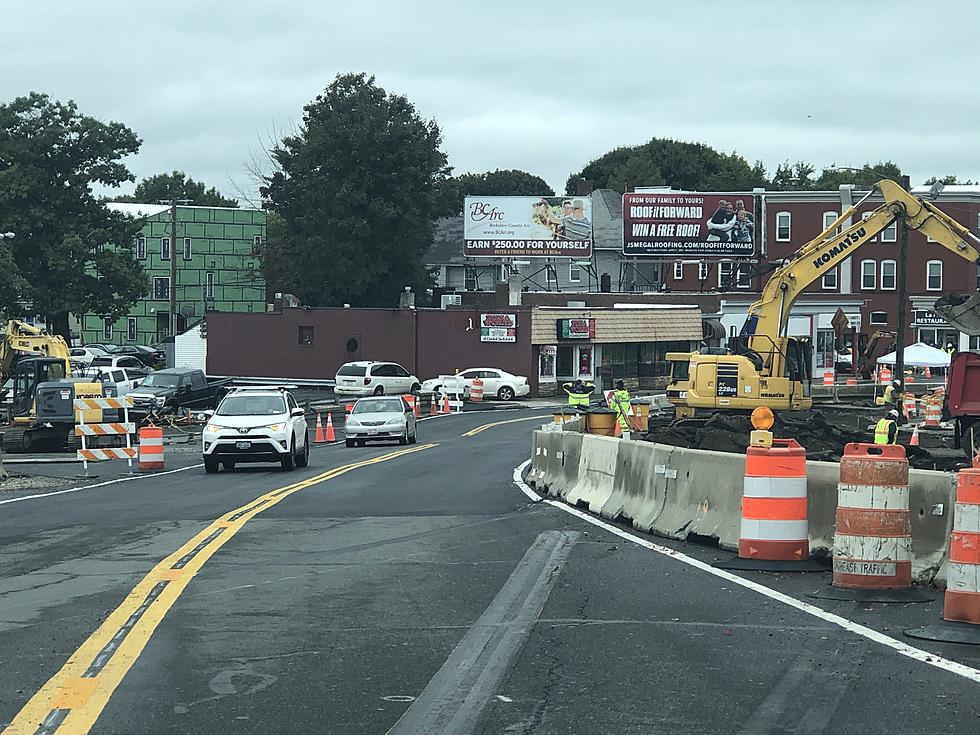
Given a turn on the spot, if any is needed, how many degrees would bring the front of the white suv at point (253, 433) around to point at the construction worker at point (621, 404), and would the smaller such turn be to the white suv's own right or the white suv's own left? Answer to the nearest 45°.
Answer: approximately 135° to the white suv's own left

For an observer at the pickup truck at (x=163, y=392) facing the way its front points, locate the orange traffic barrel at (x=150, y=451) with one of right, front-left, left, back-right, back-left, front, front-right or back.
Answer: front-left

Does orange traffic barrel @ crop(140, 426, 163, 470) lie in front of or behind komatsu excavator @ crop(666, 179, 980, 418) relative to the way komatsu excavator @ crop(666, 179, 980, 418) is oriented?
behind

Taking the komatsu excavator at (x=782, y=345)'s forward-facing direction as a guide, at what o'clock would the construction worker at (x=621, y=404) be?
The construction worker is roughly at 5 o'clock from the komatsu excavator.

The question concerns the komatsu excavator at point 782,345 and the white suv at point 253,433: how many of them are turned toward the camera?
1

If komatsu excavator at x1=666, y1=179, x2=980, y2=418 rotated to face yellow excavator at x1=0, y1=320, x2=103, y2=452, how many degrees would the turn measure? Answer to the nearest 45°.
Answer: approximately 180°

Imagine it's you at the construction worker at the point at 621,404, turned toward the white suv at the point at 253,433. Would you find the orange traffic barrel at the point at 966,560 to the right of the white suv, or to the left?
left

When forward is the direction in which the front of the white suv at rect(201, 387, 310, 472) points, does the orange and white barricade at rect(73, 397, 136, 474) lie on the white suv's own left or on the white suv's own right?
on the white suv's own right

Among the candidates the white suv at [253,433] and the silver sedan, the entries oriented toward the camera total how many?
2

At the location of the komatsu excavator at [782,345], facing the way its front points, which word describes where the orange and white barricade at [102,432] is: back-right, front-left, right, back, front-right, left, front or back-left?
back-right

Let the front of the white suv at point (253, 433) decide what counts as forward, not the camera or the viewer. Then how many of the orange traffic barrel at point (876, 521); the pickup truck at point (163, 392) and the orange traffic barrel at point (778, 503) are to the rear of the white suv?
1

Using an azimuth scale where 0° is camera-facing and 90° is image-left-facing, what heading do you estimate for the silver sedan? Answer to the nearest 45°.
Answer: approximately 0°

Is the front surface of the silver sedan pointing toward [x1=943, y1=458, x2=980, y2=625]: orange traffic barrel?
yes

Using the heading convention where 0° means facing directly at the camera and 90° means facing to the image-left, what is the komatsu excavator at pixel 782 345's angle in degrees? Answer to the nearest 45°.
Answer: approximately 270°
